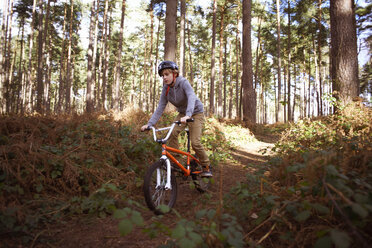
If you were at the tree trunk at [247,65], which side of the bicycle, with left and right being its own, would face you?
back

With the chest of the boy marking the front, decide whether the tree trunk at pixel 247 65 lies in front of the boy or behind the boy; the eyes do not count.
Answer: behind

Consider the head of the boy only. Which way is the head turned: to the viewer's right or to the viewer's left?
to the viewer's left

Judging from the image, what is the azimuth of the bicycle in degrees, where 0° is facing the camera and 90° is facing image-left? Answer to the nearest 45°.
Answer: approximately 45°

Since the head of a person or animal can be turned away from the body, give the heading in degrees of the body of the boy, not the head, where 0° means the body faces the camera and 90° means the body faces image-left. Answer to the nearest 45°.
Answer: approximately 45°
